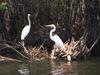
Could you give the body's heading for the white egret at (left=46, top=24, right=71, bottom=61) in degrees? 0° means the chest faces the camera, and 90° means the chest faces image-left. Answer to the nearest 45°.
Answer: approximately 90°
